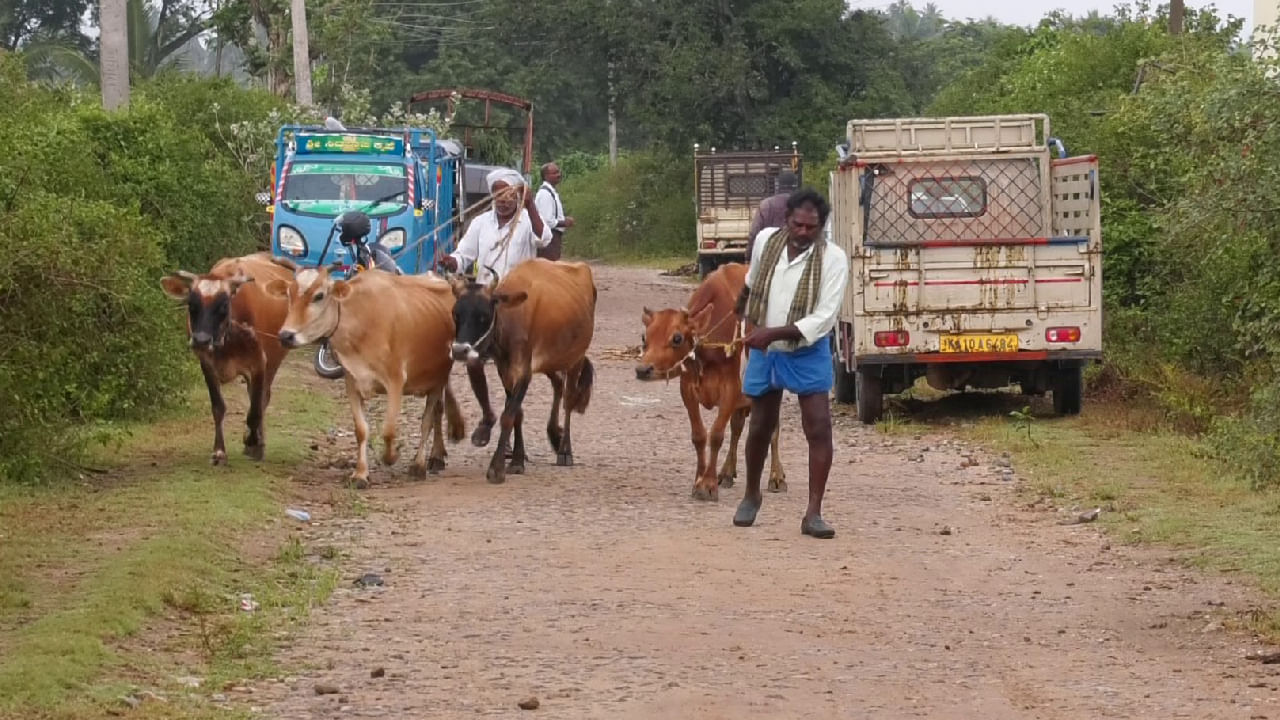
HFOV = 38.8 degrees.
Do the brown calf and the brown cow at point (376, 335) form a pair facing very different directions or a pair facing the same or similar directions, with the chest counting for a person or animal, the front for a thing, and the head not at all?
same or similar directions

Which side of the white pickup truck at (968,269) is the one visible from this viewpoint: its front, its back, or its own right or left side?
back

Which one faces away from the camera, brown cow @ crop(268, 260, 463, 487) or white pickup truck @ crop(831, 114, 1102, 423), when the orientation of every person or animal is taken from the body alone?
the white pickup truck

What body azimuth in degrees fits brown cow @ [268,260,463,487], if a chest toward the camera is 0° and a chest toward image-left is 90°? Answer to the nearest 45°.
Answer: approximately 45°

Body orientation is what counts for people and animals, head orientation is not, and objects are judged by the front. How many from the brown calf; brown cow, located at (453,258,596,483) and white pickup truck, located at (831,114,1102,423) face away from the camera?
1

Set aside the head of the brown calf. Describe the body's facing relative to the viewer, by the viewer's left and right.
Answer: facing the viewer and to the left of the viewer

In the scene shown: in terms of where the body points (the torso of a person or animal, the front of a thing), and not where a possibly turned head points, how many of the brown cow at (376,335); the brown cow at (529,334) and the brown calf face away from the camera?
0

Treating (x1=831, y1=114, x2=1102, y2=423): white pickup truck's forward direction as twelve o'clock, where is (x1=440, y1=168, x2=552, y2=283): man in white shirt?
The man in white shirt is roughly at 8 o'clock from the white pickup truck.

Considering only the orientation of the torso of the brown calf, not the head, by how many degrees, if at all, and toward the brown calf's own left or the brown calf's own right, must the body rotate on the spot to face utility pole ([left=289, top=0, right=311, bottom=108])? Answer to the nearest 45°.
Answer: approximately 135° to the brown calf's own right

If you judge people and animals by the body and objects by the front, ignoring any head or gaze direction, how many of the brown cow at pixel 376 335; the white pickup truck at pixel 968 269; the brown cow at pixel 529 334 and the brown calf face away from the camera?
1

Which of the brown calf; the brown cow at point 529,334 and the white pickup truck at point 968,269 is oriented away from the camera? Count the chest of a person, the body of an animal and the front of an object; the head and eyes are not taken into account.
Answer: the white pickup truck

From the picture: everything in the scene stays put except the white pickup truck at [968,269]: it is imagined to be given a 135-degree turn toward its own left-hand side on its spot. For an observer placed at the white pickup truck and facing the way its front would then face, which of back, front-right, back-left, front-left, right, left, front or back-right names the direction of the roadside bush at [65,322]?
front

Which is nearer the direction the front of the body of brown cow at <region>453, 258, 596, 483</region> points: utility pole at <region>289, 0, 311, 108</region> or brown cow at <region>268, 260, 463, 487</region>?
the brown cow

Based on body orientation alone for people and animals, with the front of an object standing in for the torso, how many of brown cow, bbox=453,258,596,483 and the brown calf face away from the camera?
0

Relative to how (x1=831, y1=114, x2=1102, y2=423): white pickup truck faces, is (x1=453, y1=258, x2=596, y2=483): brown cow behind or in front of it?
behind

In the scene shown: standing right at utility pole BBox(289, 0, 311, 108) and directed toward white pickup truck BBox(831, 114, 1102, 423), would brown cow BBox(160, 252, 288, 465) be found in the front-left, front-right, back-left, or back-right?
front-right
